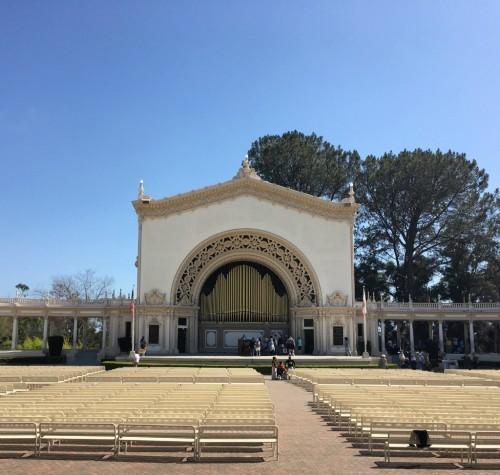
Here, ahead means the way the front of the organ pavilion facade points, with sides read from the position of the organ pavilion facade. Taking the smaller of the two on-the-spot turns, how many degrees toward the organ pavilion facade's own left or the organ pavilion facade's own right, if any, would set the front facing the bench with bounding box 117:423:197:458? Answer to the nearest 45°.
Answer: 0° — it already faces it

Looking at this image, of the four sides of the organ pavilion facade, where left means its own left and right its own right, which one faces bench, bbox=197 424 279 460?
front

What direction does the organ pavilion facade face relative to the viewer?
toward the camera

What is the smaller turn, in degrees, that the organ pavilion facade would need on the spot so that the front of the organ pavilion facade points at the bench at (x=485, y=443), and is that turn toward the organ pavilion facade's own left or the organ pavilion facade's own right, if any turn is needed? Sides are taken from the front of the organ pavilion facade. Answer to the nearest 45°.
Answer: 0° — it already faces it

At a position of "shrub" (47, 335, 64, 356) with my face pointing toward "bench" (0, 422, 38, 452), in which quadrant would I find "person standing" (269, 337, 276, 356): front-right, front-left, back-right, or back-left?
front-left

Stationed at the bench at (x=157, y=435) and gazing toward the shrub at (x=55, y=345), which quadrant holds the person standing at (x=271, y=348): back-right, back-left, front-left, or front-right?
front-right

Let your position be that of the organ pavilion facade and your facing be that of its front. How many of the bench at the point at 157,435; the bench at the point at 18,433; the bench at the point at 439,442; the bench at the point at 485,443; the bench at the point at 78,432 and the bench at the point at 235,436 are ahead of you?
6

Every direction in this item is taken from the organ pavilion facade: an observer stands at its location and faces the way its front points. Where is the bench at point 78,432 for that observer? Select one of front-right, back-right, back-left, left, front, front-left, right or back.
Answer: front

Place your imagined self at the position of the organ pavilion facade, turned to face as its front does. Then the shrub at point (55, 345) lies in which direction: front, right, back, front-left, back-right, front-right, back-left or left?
right

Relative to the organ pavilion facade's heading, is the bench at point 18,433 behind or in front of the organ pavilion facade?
in front

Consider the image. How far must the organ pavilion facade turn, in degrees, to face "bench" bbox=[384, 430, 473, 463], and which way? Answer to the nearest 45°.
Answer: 0° — it already faces it

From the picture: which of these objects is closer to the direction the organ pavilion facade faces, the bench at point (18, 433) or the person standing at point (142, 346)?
the bench
